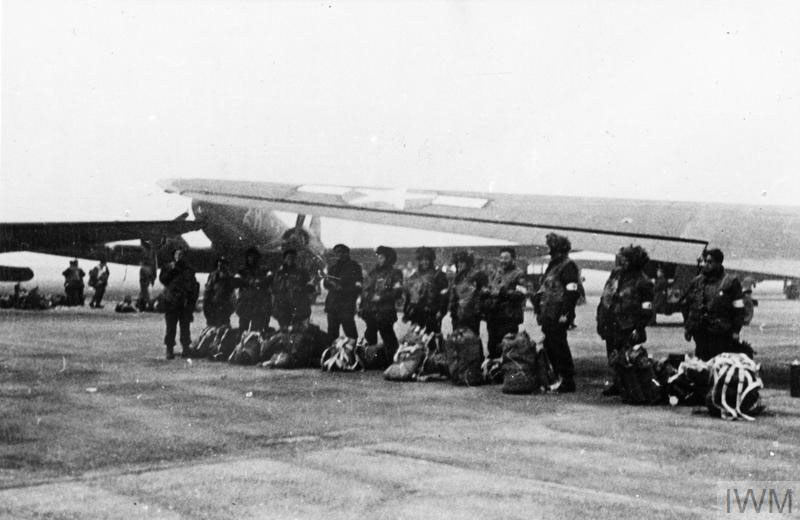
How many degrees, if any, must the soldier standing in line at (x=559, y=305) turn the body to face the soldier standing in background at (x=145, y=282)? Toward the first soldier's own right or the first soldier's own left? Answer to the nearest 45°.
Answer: approximately 90° to the first soldier's own right

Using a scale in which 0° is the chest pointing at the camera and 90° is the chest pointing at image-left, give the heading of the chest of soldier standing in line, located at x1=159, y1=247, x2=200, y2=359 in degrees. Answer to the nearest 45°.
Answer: approximately 0°

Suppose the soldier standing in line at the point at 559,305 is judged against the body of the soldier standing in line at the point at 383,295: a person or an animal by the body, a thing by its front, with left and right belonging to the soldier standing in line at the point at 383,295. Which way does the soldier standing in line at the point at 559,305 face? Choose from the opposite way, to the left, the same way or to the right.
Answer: the same way

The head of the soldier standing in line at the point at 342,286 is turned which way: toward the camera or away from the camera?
toward the camera

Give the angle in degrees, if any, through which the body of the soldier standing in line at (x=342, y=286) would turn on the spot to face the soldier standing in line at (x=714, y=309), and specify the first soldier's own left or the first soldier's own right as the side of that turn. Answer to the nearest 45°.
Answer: approximately 90° to the first soldier's own left

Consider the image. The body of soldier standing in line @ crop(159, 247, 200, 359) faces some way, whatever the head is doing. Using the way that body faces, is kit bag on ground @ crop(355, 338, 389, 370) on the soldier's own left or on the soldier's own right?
on the soldier's own left

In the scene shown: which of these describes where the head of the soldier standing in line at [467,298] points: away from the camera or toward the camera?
toward the camera

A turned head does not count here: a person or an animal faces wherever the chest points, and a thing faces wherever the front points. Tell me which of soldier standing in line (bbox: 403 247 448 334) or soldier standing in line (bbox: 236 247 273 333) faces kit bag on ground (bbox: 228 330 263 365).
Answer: soldier standing in line (bbox: 236 247 273 333)

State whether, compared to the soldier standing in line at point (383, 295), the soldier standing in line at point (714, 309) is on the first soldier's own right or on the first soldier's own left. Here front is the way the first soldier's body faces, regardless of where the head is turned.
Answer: on the first soldier's own left

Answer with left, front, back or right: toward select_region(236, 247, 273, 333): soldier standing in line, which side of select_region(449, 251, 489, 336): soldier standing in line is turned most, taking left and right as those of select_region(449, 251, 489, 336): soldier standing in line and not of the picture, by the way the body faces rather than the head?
right

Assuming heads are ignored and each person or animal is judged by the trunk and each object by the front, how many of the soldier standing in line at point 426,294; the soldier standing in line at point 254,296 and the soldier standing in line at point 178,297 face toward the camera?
3

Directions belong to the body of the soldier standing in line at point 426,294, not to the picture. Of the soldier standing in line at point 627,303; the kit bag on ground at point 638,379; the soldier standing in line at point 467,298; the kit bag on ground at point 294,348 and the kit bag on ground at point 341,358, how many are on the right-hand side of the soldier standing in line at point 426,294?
2

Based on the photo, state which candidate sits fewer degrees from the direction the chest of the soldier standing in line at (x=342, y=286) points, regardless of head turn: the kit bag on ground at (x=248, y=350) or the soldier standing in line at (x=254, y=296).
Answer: the kit bag on ground

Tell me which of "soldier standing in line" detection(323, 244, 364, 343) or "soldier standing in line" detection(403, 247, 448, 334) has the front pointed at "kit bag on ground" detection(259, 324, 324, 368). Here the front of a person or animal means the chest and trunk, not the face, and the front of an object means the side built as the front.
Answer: "soldier standing in line" detection(323, 244, 364, 343)

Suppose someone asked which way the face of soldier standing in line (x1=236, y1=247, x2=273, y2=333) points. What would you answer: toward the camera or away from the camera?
toward the camera

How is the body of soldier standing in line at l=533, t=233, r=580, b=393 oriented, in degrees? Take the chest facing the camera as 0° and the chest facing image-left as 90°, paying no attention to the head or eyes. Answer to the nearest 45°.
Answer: approximately 45°

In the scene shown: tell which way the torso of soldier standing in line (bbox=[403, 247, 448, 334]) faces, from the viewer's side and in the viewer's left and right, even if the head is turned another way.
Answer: facing the viewer

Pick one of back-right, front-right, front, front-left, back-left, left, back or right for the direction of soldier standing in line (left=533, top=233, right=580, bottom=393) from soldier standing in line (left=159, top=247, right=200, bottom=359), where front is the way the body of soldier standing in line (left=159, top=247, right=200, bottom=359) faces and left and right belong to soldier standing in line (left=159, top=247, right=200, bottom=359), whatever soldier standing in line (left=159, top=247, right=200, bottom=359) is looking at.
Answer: front-left

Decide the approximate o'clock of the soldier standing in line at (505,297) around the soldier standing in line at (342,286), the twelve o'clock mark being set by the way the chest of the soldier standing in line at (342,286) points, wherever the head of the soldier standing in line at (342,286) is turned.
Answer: the soldier standing in line at (505,297) is roughly at 9 o'clock from the soldier standing in line at (342,286).
